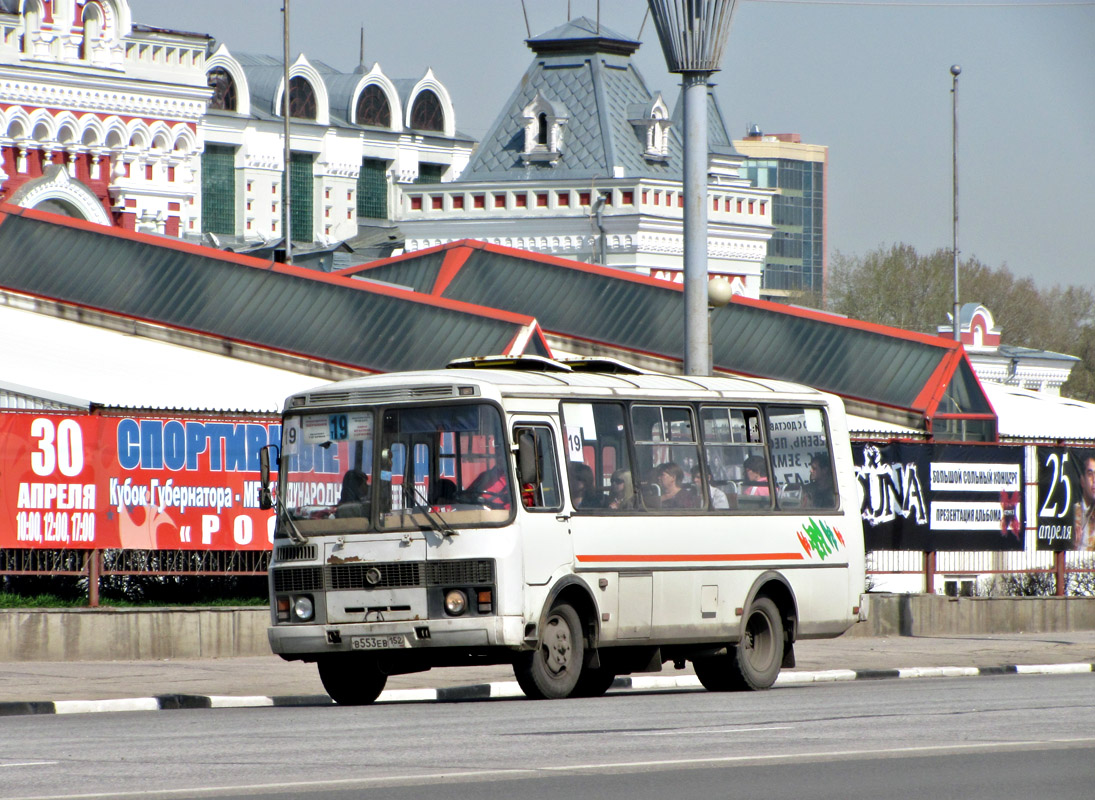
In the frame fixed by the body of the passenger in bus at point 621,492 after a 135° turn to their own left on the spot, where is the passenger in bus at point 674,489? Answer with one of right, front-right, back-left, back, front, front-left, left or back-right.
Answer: front-left

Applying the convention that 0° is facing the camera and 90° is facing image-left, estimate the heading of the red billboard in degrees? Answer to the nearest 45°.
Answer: approximately 0°

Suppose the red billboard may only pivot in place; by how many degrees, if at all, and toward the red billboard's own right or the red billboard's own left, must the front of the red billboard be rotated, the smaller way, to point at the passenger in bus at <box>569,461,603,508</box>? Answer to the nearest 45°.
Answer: approximately 45° to the red billboard's own left

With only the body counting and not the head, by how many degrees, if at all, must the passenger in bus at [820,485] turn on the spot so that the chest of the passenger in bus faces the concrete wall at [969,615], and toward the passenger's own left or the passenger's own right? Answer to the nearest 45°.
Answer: approximately 135° to the passenger's own right

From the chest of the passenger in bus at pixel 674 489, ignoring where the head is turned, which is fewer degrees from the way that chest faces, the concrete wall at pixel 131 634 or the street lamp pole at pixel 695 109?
the concrete wall

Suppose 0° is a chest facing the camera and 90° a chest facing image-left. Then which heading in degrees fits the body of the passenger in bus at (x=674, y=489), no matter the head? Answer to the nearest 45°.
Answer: approximately 45°

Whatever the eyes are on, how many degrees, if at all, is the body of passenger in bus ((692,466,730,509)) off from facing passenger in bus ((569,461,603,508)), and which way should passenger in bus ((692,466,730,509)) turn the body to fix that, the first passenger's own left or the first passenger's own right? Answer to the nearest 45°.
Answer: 0° — they already face them

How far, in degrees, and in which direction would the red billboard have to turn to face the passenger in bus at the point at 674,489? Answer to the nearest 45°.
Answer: approximately 45° to its left

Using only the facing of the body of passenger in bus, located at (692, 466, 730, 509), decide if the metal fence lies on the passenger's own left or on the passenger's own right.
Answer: on the passenger's own right
